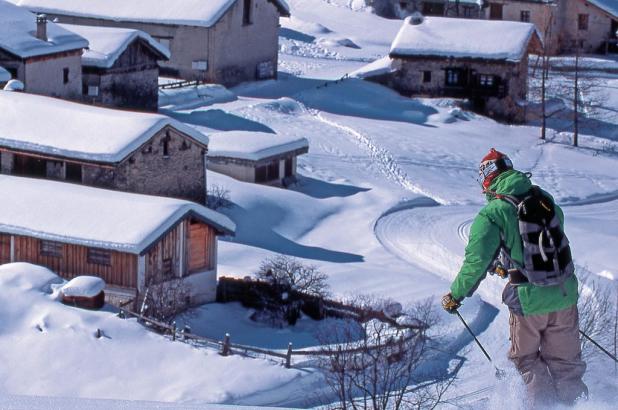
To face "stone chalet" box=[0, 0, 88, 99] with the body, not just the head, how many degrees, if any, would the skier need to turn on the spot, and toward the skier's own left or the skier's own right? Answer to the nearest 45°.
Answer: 0° — they already face it

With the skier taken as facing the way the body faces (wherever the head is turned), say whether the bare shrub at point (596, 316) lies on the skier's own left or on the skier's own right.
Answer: on the skier's own right

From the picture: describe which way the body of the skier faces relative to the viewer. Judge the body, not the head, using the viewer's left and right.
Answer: facing away from the viewer and to the left of the viewer

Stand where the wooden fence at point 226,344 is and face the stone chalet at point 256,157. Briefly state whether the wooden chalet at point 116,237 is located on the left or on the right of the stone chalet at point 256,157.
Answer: left

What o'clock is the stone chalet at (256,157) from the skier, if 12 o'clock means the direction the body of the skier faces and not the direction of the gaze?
The stone chalet is roughly at 1 o'clock from the skier.

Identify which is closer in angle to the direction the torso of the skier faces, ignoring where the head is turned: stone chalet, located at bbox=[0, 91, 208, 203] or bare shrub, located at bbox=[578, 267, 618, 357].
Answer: the stone chalet
